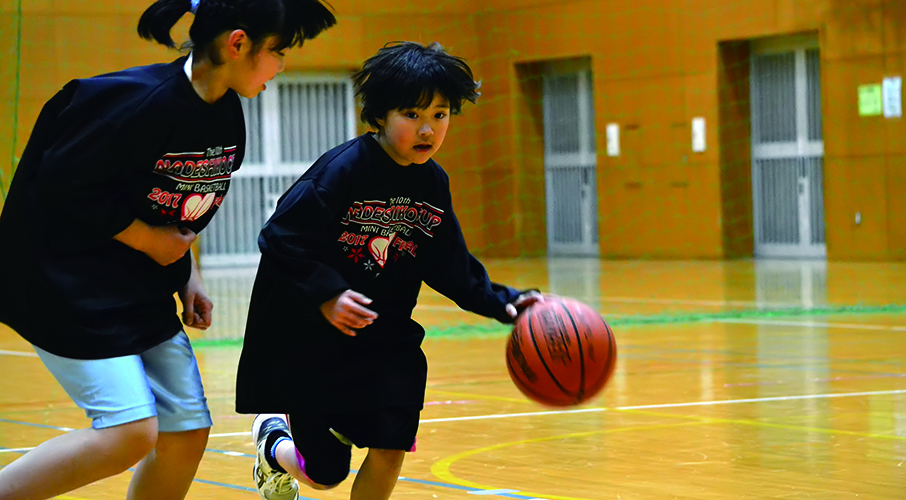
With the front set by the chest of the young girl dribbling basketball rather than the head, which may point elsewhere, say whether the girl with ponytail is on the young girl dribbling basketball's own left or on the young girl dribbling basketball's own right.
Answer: on the young girl dribbling basketball's own right

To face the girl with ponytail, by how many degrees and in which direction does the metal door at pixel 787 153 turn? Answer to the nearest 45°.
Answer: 0° — it already faces them

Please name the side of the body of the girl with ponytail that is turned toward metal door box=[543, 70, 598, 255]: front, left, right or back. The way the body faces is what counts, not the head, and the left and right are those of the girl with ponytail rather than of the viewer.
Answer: left

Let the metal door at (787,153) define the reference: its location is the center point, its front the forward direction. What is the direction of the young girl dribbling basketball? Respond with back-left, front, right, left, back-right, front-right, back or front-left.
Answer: front

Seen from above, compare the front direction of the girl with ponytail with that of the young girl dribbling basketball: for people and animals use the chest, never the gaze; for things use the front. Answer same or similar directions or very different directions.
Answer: same or similar directions

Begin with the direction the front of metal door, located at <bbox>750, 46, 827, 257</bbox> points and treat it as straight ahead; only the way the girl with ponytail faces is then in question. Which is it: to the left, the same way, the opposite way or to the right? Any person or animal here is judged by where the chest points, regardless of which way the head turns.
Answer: to the left

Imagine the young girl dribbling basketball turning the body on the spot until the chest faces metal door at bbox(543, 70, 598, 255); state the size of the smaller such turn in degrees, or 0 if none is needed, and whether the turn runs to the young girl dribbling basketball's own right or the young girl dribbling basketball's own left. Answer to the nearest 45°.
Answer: approximately 135° to the young girl dribbling basketball's own left

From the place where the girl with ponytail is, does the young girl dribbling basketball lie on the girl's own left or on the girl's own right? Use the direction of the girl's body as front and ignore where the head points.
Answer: on the girl's own left

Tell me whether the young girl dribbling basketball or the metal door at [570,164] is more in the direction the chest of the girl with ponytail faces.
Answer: the young girl dribbling basketball

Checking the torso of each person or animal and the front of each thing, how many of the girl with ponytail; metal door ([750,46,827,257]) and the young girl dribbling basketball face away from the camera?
0

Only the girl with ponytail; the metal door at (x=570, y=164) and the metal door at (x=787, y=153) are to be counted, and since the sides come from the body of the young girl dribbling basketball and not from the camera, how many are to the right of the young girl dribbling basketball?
1

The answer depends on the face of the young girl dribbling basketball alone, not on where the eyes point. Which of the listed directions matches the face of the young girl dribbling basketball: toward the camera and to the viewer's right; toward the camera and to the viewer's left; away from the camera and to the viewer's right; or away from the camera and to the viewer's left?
toward the camera and to the viewer's right

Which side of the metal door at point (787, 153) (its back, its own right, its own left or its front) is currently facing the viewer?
front

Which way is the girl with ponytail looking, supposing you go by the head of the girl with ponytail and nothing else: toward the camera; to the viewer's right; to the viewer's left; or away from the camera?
to the viewer's right

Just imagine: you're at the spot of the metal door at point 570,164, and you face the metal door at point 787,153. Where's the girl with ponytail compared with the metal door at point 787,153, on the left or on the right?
right
